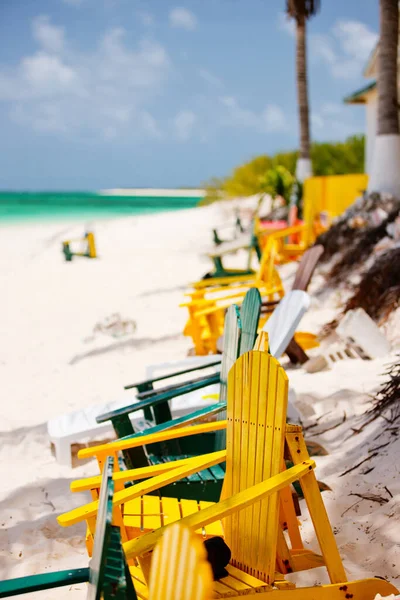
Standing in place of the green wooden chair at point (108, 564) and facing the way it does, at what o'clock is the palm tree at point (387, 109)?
The palm tree is roughly at 4 o'clock from the green wooden chair.

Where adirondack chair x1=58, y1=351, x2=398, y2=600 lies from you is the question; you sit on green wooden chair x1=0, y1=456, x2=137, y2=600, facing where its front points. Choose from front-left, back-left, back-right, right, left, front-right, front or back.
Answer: back-right

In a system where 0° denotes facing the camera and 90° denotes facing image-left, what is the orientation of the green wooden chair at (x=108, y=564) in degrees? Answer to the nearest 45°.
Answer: approximately 90°

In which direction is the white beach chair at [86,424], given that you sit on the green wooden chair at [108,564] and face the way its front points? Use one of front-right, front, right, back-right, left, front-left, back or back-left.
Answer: right

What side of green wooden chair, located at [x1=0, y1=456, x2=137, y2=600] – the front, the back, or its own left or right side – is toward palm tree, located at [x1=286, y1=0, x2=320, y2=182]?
right

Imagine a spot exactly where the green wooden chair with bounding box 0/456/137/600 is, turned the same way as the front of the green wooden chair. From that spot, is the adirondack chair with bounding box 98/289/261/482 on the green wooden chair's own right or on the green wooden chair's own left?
on the green wooden chair's own right
